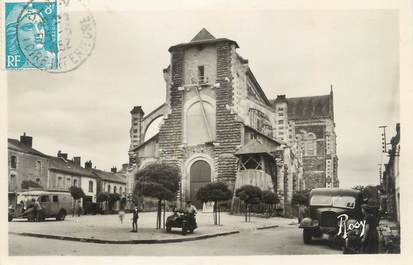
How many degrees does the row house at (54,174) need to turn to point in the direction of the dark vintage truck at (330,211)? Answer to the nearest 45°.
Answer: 0° — it already faces it

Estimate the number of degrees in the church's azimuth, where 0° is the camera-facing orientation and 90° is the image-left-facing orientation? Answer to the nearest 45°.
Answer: approximately 0°

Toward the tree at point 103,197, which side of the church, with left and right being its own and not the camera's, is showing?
right

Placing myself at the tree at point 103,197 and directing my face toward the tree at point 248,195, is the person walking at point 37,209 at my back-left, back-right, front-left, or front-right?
back-right

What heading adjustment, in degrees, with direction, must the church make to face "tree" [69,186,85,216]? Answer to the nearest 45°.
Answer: approximately 90° to its right

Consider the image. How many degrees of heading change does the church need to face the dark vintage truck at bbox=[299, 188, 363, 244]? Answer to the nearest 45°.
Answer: approximately 45° to its left
